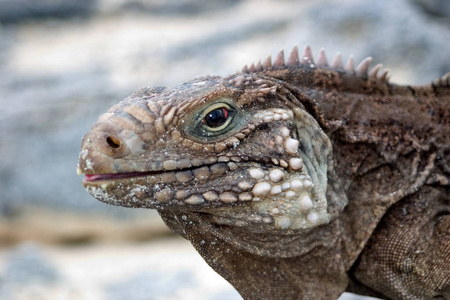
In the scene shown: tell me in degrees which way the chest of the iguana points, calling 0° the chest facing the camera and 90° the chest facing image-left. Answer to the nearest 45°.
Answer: approximately 90°
